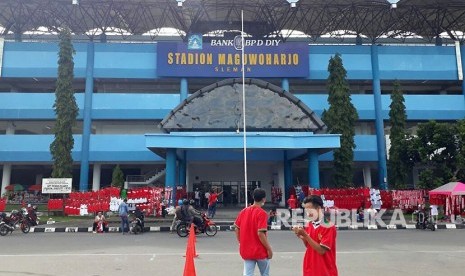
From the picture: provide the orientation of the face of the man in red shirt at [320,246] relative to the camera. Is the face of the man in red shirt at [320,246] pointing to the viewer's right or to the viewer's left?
to the viewer's left

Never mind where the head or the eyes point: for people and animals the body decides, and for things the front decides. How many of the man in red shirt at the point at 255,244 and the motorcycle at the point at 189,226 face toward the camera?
0

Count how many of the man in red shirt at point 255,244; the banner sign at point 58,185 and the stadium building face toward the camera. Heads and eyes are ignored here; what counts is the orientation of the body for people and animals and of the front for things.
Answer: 2

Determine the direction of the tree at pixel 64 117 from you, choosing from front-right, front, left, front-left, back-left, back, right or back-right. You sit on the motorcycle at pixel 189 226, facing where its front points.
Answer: back-left

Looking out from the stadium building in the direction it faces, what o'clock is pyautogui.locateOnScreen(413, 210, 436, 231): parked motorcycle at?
The parked motorcycle is roughly at 11 o'clock from the stadium building.

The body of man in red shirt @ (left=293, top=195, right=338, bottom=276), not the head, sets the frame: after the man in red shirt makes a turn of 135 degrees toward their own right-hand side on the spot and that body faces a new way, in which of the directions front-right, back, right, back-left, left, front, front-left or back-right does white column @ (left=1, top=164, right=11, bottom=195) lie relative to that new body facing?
front-left

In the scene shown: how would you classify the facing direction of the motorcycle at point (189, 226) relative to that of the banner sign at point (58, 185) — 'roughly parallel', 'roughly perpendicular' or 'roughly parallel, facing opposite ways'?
roughly perpendicular

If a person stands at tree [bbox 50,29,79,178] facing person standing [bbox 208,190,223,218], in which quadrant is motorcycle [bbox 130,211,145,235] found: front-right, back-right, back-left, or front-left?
front-right

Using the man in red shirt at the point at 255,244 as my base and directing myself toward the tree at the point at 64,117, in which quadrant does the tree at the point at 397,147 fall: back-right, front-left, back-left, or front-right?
front-right

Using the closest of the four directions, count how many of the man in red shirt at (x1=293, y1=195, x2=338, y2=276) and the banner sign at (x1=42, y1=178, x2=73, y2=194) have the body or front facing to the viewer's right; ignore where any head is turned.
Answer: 0

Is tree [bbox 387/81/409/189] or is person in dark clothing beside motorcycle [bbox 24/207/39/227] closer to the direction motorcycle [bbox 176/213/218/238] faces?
the tree

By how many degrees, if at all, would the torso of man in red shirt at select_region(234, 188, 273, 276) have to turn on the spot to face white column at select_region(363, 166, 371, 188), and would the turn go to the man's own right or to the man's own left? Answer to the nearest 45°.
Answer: approximately 45° to the man's own left

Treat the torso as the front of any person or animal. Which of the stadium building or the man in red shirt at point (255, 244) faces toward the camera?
the stadium building

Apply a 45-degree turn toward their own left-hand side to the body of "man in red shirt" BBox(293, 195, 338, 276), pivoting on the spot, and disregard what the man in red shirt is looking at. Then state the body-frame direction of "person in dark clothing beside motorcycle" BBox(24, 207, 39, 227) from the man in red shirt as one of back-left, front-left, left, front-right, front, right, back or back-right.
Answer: back-right

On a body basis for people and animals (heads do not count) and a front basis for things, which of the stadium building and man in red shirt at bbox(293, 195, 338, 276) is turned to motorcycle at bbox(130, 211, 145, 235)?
the stadium building

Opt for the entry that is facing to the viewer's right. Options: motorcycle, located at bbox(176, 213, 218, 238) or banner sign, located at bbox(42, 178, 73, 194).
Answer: the motorcycle

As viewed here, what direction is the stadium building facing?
toward the camera

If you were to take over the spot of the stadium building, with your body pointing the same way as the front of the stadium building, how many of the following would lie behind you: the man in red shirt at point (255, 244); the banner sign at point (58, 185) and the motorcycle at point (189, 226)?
0

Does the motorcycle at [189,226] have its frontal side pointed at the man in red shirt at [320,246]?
no

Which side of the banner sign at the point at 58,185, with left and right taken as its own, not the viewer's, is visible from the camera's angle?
front
